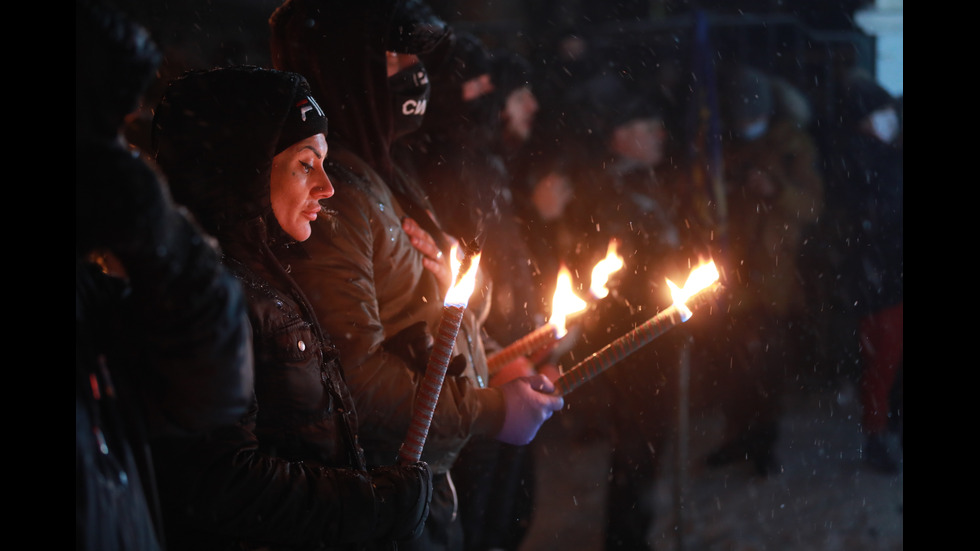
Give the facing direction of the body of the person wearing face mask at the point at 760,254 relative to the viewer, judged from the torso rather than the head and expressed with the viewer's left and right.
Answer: facing the viewer and to the left of the viewer

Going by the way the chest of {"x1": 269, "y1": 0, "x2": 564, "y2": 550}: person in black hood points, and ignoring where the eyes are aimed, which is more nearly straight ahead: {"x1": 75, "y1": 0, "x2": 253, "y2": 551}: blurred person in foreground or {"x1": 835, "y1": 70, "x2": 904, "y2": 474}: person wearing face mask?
the person wearing face mask

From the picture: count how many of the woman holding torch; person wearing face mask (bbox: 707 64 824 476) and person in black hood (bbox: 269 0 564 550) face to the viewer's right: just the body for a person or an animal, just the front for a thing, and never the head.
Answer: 2

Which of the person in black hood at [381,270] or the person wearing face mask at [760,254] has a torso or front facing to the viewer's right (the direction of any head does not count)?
the person in black hood

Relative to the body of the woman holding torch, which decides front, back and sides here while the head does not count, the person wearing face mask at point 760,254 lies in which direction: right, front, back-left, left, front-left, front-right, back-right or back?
front-left

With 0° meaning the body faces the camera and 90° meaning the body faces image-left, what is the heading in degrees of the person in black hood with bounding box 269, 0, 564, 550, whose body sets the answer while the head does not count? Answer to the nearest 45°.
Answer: approximately 270°

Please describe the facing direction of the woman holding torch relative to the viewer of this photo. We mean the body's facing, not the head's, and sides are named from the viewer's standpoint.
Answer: facing to the right of the viewer

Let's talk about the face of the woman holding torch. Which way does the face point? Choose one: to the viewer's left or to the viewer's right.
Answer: to the viewer's right

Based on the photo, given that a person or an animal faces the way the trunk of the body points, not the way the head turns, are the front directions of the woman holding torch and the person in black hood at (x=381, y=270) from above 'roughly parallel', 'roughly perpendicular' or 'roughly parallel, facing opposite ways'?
roughly parallel

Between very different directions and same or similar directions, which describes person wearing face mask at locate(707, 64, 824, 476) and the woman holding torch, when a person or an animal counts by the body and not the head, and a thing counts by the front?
very different directions
